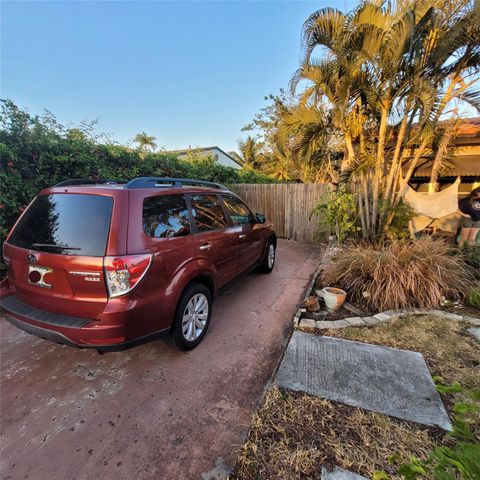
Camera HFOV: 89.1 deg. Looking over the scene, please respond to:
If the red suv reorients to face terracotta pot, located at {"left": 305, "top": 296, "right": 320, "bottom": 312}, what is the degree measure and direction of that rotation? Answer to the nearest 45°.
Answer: approximately 45° to its right

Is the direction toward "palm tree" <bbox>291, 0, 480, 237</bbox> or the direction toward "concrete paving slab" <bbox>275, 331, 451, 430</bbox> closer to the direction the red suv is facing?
the palm tree

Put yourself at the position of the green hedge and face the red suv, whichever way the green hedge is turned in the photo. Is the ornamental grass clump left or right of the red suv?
left

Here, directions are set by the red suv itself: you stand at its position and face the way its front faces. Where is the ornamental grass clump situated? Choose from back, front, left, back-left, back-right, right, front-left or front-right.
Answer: front-right

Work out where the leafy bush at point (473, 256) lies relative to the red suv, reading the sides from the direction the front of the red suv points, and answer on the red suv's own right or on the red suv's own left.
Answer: on the red suv's own right

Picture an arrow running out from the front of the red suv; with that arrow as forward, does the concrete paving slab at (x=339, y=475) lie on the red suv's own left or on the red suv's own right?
on the red suv's own right

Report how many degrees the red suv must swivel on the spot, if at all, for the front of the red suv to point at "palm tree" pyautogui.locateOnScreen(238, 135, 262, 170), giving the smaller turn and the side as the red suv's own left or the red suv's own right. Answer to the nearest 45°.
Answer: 0° — it already faces it

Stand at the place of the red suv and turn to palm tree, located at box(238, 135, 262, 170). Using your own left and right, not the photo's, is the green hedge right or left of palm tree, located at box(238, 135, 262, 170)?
left

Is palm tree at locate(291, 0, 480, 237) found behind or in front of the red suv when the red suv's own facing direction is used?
in front

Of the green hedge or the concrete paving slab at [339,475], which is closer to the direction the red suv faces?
the green hedge

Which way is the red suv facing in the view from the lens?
facing away from the viewer and to the right of the viewer

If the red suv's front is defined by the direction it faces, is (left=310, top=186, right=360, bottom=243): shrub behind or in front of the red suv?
in front

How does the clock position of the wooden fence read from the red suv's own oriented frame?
The wooden fence is roughly at 12 o'clock from the red suv.

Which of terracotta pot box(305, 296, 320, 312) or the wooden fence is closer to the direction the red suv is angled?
the wooden fence
